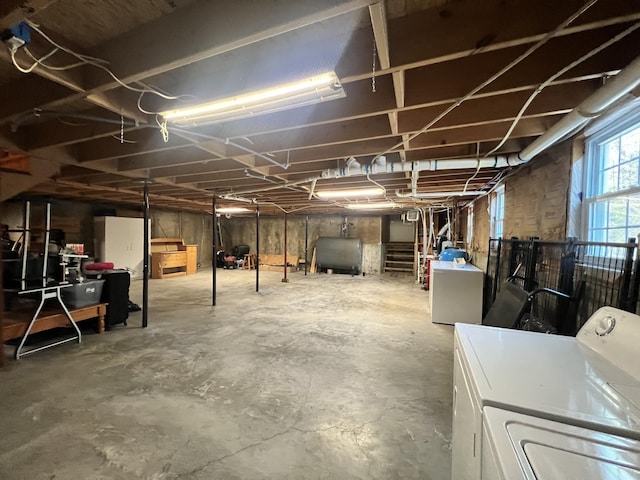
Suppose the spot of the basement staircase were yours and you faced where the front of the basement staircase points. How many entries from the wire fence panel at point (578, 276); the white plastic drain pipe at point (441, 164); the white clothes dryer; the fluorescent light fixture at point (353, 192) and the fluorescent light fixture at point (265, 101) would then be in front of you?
5

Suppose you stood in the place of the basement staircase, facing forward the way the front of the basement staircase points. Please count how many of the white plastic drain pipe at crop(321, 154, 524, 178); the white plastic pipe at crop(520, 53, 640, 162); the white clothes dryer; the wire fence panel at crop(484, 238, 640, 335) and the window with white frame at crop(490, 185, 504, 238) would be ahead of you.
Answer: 5

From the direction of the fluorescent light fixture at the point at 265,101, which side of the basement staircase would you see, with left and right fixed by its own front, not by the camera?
front

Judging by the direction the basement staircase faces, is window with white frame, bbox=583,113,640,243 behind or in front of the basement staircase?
in front

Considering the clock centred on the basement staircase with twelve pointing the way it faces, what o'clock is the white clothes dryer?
The white clothes dryer is roughly at 12 o'clock from the basement staircase.

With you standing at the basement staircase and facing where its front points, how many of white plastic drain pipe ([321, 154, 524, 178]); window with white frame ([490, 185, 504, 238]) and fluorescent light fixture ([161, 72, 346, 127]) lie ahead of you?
3

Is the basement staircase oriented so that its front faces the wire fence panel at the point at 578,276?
yes

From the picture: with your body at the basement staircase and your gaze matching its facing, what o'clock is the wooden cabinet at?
The wooden cabinet is roughly at 2 o'clock from the basement staircase.

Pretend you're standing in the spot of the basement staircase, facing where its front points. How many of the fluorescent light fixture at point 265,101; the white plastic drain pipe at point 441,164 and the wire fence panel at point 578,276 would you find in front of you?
3

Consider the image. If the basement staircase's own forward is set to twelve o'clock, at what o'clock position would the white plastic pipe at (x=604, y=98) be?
The white plastic pipe is roughly at 12 o'clock from the basement staircase.

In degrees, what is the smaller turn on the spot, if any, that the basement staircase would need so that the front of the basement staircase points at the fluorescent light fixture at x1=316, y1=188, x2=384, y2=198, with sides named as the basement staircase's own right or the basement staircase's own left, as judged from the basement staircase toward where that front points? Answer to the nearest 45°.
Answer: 0° — it already faces it

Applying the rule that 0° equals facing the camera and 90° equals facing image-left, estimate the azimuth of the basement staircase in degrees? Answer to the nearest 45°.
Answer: approximately 0°

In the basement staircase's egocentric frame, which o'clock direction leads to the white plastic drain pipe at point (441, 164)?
The white plastic drain pipe is roughly at 12 o'clock from the basement staircase.

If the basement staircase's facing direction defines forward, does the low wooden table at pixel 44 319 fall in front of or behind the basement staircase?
in front
